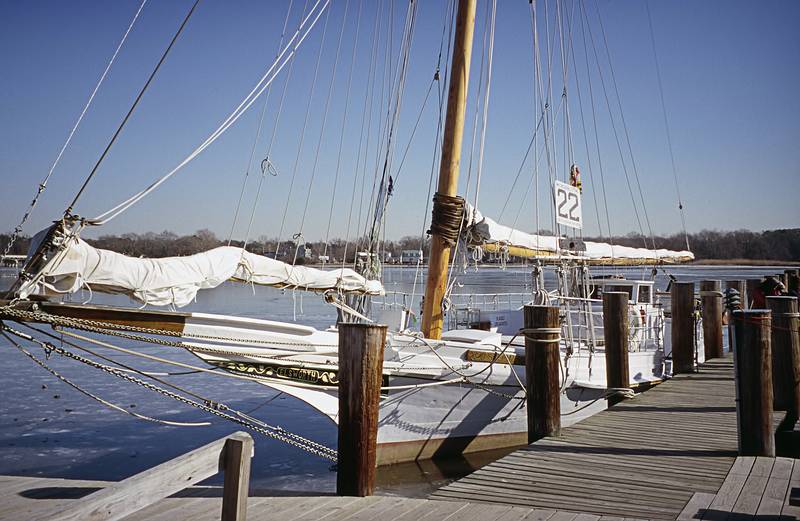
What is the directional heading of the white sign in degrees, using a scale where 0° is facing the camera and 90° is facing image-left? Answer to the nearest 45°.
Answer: approximately 315°

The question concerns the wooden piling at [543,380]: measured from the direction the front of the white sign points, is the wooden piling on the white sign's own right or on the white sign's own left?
on the white sign's own right

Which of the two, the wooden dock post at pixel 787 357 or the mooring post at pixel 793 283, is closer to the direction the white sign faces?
the wooden dock post

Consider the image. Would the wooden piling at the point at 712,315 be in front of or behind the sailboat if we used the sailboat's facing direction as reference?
behind

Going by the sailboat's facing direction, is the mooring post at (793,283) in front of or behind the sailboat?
behind

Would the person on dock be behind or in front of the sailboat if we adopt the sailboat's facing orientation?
behind

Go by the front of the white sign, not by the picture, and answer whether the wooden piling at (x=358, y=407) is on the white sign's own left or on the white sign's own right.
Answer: on the white sign's own right

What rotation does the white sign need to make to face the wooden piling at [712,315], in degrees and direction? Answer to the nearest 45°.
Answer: approximately 90° to its left

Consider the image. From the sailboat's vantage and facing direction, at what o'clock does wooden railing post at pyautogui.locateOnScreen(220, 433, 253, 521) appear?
The wooden railing post is roughly at 11 o'clock from the sailboat.

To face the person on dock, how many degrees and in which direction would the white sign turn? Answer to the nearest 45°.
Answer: approximately 90° to its left

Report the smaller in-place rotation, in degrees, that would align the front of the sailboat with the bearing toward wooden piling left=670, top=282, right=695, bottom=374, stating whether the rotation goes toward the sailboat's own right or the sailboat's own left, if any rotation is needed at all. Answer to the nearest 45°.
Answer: approximately 135° to the sailboat's own left
